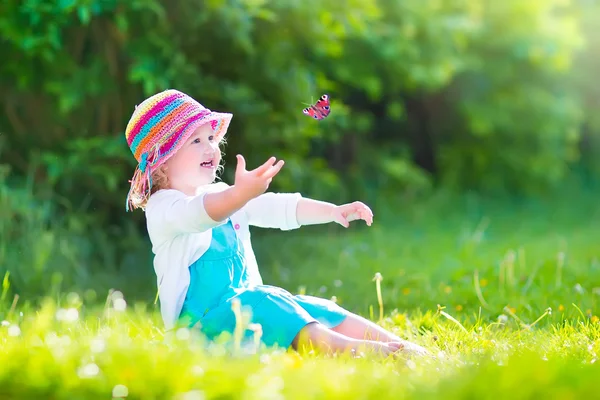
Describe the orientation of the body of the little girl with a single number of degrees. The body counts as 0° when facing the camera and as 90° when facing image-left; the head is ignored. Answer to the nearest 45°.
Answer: approximately 315°

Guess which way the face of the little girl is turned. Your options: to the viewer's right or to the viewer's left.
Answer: to the viewer's right
